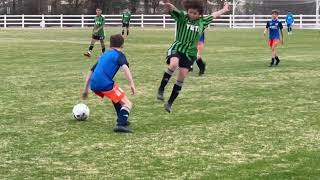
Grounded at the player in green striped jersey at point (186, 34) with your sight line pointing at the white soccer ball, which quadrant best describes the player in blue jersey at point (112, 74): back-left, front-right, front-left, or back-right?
front-left

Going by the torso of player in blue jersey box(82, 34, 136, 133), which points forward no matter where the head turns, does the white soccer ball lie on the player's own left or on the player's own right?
on the player's own left

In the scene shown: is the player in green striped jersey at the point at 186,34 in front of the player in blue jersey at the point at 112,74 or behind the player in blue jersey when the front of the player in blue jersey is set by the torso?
in front
